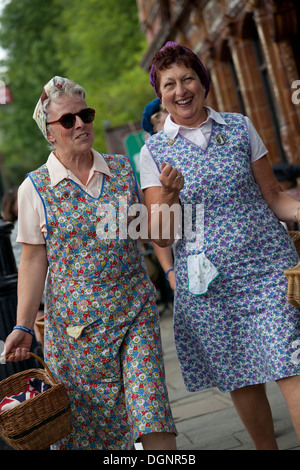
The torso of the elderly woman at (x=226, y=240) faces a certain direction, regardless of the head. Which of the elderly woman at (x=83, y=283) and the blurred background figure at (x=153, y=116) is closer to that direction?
the elderly woman

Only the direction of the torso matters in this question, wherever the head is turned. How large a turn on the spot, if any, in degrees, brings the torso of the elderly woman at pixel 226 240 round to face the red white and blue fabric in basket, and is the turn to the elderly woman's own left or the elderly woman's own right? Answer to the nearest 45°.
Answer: approximately 90° to the elderly woman's own right

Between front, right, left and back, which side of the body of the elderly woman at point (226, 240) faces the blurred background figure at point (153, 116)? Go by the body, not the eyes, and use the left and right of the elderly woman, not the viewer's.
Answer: back

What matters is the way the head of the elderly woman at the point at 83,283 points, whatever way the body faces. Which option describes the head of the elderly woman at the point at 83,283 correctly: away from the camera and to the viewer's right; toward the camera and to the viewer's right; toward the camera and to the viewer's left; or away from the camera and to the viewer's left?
toward the camera and to the viewer's right

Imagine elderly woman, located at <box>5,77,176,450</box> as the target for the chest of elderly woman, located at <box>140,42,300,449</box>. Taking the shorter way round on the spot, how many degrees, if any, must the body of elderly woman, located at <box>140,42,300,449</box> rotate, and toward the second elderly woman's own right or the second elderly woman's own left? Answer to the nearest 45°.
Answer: approximately 90° to the second elderly woman's own right
